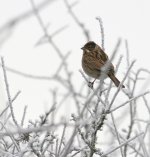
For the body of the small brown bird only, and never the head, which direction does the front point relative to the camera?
to the viewer's left
